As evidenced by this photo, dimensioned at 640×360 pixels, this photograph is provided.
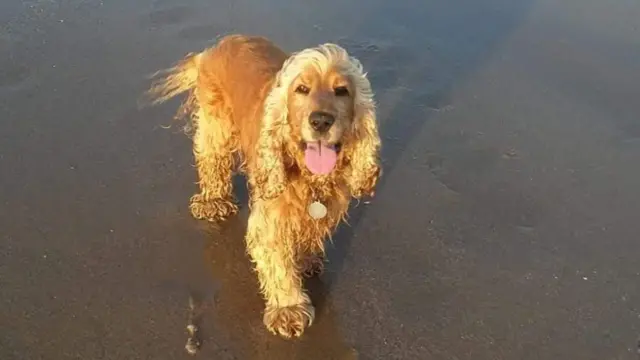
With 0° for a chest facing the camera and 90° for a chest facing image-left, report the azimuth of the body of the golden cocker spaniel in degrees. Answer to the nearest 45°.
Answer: approximately 315°
